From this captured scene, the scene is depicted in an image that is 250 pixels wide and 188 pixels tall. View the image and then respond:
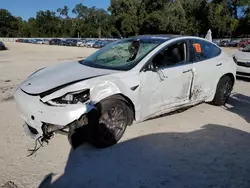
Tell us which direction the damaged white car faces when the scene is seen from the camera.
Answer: facing the viewer and to the left of the viewer

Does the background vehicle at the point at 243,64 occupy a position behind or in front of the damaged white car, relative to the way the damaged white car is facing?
behind

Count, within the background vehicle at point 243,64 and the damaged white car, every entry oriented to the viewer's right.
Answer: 0

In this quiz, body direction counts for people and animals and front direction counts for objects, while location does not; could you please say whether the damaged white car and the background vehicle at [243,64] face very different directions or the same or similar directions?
same or similar directions
